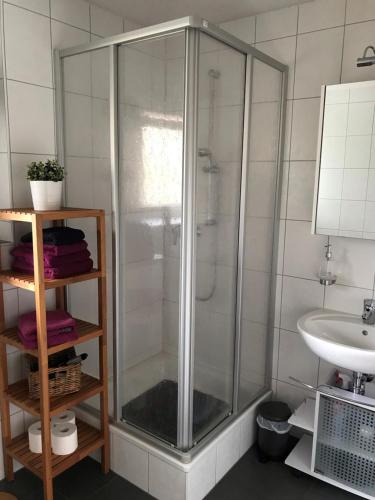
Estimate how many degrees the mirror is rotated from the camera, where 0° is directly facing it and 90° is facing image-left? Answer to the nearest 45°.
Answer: approximately 45°

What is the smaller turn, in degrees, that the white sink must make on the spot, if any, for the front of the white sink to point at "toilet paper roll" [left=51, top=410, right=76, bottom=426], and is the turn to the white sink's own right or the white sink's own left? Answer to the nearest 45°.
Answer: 0° — it already faces it

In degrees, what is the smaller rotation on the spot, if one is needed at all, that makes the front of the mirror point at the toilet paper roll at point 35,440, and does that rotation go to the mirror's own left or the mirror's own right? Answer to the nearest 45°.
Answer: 0° — it already faces it

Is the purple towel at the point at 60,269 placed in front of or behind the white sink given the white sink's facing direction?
in front

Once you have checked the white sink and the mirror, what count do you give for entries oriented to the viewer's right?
0
